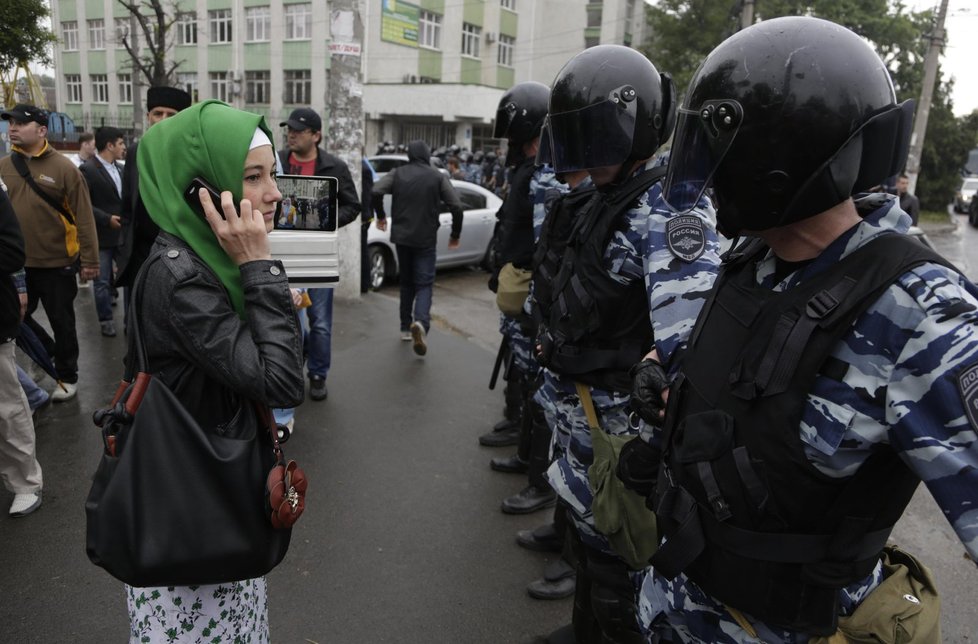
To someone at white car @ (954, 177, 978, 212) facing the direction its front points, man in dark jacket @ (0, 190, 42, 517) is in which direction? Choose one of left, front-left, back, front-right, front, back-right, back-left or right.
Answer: front

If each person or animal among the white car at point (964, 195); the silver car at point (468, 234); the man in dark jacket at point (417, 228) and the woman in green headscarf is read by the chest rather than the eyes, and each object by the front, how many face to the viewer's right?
1

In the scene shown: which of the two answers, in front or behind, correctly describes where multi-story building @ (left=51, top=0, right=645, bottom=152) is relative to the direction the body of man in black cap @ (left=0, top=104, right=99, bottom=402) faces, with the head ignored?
behind

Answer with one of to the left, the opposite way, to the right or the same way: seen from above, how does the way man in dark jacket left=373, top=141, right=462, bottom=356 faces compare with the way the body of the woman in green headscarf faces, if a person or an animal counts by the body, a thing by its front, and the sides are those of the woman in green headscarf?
to the left

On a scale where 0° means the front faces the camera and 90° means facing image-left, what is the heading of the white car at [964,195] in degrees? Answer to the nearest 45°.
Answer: approximately 0°

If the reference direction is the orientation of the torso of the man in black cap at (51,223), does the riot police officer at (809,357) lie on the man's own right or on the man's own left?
on the man's own left

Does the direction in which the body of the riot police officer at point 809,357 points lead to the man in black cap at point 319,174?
no

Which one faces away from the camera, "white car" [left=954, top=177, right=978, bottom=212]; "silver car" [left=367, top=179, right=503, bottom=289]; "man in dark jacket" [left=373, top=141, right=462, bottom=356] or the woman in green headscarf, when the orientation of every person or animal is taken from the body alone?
the man in dark jacket

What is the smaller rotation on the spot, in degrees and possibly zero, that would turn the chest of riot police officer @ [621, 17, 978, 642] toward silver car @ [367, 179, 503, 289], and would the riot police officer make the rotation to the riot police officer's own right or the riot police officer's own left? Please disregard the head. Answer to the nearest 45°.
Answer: approximately 90° to the riot police officer's own right

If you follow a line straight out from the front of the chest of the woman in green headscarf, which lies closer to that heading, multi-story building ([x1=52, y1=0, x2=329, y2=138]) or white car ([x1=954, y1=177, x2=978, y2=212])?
the white car

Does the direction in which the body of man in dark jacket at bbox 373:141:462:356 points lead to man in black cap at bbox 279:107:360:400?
no

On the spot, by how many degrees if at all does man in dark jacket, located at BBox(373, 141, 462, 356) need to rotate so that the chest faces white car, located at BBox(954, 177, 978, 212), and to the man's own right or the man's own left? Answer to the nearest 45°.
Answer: approximately 45° to the man's own right

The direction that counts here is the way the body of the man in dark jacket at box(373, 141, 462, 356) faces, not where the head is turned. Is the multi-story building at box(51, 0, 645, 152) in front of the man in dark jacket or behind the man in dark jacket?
in front

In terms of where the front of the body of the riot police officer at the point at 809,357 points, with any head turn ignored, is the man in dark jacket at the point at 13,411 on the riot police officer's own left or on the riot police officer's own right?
on the riot police officer's own right

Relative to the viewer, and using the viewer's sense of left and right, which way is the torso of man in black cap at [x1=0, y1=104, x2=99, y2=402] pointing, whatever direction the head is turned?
facing the viewer and to the left of the viewer

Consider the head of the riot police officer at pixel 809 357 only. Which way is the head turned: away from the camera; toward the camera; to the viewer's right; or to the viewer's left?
to the viewer's left

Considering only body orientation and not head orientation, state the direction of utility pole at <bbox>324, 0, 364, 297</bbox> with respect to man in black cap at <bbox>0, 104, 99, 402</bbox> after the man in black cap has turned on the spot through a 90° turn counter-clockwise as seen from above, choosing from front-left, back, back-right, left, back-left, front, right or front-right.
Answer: left

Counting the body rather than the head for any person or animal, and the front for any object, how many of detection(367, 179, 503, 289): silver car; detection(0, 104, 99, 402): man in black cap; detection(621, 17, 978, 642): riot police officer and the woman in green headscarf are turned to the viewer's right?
1

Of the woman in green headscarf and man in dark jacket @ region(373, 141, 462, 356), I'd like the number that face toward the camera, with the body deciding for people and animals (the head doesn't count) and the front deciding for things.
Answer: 0

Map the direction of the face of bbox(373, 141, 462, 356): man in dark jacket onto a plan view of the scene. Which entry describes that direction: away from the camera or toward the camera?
away from the camera

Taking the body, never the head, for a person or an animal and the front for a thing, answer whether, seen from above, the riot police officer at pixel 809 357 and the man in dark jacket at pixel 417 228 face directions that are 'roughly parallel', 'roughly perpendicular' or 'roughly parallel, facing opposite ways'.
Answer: roughly perpendicular
